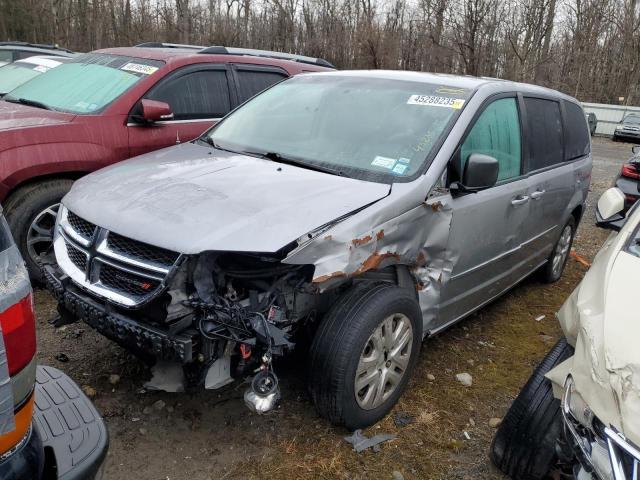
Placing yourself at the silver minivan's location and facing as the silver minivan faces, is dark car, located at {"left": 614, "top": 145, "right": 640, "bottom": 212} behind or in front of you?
behind

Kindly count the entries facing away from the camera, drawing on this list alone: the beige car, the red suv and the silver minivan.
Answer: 0

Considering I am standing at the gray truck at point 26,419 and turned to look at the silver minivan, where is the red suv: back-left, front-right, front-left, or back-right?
front-left

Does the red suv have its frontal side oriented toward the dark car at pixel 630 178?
no

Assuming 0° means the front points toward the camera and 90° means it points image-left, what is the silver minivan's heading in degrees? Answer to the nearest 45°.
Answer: approximately 45°

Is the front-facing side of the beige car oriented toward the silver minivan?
no

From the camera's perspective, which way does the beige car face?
toward the camera

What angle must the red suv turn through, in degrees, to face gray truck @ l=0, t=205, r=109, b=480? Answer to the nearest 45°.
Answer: approximately 45° to its left

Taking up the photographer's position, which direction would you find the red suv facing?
facing the viewer and to the left of the viewer

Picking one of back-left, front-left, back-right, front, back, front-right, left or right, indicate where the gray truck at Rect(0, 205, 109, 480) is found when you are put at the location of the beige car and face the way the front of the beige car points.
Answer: front-right

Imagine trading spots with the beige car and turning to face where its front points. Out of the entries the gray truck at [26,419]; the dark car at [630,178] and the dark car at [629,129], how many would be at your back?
2

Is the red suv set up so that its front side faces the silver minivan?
no

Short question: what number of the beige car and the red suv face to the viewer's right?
0

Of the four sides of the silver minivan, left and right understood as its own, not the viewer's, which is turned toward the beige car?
left
